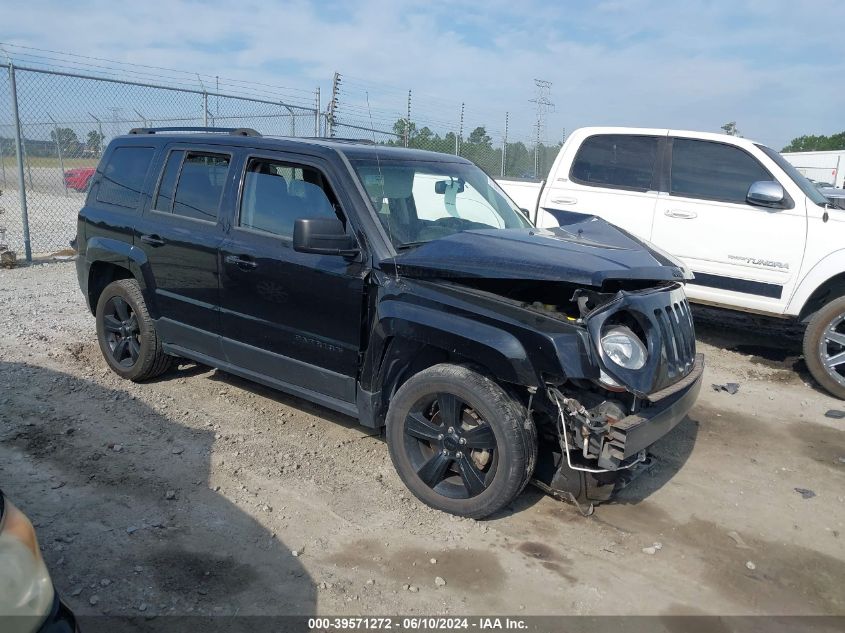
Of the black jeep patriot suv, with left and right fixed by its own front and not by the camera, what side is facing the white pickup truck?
left

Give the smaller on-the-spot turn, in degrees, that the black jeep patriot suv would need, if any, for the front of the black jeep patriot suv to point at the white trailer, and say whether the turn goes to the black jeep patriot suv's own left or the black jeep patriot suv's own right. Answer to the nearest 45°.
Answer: approximately 90° to the black jeep patriot suv's own left

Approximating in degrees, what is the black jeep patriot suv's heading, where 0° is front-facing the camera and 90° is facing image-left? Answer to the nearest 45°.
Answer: approximately 315°

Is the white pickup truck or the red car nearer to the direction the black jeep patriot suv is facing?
the white pickup truck

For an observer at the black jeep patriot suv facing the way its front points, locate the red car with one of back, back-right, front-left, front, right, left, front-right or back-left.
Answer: back
